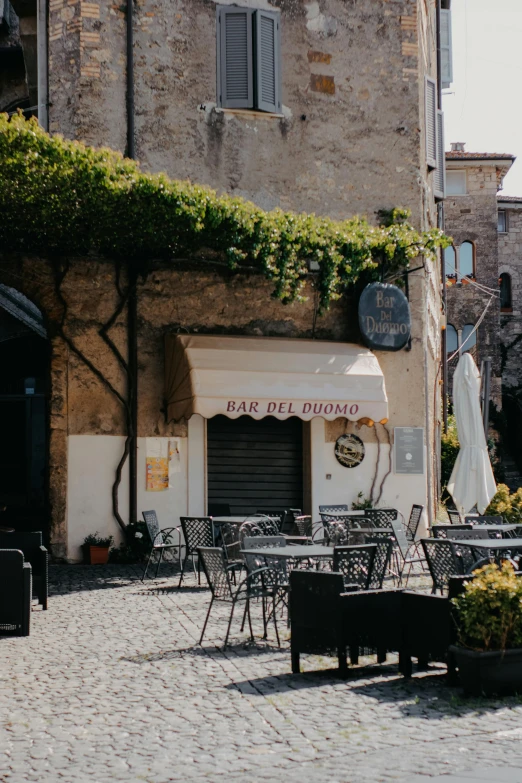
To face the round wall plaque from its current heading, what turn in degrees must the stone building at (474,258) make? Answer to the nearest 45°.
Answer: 0° — it already faces it

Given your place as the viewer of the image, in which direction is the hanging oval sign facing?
facing the viewer

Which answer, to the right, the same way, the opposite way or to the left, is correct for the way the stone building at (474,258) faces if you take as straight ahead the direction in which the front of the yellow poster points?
the same way

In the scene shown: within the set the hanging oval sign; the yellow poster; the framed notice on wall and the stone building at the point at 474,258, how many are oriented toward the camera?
4

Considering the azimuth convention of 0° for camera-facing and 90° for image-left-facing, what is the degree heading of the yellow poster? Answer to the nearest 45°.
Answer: approximately 0°

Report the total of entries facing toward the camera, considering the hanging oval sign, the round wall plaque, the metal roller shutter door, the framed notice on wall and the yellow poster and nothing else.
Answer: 5

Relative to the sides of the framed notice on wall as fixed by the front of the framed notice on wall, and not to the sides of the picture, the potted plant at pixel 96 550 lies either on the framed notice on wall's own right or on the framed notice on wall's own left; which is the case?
on the framed notice on wall's own right

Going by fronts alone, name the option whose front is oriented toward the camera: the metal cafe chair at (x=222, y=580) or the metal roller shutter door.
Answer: the metal roller shutter door

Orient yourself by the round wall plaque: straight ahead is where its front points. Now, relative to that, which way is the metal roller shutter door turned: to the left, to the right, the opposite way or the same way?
the same way

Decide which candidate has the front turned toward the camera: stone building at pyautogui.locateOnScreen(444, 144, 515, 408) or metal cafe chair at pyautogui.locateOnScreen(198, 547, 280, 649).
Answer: the stone building

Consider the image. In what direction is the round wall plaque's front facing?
toward the camera

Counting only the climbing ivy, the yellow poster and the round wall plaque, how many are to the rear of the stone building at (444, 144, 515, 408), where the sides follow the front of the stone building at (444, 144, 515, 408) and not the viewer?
0

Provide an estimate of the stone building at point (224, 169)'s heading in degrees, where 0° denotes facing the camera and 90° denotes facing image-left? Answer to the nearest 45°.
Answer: approximately 0°

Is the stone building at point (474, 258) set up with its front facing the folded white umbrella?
yes

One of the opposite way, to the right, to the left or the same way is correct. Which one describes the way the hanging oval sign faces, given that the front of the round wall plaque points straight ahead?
the same way

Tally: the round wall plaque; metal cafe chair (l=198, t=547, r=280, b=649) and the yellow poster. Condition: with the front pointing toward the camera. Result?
2

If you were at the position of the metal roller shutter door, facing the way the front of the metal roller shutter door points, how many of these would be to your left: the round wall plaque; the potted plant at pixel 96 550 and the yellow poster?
1

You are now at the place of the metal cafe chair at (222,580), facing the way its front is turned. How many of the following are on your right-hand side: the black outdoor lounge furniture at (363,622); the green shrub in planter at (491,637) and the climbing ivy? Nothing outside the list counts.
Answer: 2

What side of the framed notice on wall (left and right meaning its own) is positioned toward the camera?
front

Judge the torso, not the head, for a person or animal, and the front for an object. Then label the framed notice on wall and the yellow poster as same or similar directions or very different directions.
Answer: same or similar directions
